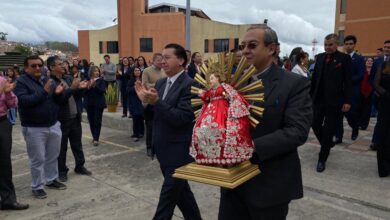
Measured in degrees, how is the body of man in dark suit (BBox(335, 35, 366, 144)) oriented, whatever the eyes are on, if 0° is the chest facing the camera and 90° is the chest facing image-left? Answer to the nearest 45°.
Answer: approximately 45°

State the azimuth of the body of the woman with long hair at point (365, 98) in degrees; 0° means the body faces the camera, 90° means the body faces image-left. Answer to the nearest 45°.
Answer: approximately 45°

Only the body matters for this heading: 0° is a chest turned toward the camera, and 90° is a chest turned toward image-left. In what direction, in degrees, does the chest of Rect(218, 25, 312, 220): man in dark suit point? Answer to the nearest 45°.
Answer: approximately 45°

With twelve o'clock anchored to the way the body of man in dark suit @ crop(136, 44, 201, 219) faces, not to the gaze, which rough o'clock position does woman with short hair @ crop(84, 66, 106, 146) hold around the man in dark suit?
The woman with short hair is roughly at 4 o'clock from the man in dark suit.

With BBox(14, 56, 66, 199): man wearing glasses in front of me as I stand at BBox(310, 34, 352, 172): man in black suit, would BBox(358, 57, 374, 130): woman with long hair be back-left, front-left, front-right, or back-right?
back-right

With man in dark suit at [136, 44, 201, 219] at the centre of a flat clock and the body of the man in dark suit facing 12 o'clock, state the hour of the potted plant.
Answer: The potted plant is roughly at 4 o'clock from the man in dark suit.
